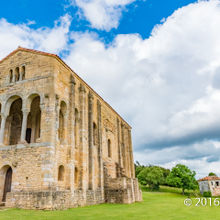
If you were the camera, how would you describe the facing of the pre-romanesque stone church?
facing the viewer and to the left of the viewer

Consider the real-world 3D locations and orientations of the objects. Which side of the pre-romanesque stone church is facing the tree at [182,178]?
back
